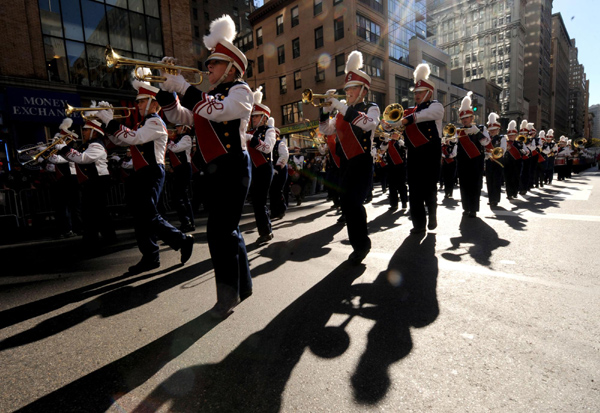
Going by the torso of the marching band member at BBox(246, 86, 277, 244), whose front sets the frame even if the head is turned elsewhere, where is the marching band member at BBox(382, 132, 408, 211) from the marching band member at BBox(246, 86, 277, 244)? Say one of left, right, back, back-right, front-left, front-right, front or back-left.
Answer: back

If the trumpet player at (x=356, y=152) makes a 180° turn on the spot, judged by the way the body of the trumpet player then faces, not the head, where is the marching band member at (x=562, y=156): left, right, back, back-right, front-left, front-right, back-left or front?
front

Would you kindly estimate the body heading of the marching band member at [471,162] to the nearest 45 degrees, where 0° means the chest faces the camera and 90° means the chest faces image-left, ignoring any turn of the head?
approximately 45°

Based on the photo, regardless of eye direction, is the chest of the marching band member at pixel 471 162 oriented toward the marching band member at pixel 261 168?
yes

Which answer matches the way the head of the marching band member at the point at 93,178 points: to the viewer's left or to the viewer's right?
to the viewer's left

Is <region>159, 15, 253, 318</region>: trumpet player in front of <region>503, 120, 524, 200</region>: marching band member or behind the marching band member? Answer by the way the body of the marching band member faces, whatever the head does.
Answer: in front

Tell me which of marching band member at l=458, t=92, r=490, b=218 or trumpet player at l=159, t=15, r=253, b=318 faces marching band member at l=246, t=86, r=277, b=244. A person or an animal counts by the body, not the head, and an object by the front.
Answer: marching band member at l=458, t=92, r=490, b=218

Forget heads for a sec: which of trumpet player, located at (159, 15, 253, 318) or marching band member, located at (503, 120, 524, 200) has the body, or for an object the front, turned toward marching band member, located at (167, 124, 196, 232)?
marching band member, located at (503, 120, 524, 200)

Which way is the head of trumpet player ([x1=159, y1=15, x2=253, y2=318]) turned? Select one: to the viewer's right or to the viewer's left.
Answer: to the viewer's left

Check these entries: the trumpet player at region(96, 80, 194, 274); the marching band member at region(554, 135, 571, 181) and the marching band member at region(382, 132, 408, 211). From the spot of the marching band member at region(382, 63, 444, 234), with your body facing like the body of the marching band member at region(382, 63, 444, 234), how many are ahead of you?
1

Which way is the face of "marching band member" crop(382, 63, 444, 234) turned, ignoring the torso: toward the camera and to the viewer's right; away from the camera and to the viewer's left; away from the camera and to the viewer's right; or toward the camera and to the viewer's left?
toward the camera and to the viewer's left

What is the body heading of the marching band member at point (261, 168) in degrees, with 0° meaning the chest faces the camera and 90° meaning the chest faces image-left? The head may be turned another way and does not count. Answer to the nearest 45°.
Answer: approximately 45°
